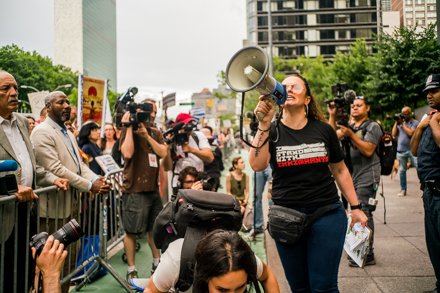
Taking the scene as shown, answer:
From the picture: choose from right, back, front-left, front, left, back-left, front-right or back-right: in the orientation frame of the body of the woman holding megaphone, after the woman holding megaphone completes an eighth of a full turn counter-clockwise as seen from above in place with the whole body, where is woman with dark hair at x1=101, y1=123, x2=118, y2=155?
back-right

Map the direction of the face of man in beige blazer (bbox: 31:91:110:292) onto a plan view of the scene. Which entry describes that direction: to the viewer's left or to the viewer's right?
to the viewer's right

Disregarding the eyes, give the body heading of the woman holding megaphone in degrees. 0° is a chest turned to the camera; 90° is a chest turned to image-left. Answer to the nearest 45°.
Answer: approximately 45°

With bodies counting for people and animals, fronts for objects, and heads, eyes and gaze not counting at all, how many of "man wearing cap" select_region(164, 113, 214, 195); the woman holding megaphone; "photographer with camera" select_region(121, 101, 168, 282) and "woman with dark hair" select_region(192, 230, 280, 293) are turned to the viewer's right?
0

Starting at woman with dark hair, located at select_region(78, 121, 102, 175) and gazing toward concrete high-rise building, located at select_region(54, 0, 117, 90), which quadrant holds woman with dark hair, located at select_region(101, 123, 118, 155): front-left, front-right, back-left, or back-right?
front-right

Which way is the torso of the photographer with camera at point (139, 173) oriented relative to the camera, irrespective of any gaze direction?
toward the camera

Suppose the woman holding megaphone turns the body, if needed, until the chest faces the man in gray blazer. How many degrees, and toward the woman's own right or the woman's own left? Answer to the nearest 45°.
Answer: approximately 45° to the woman's own right
